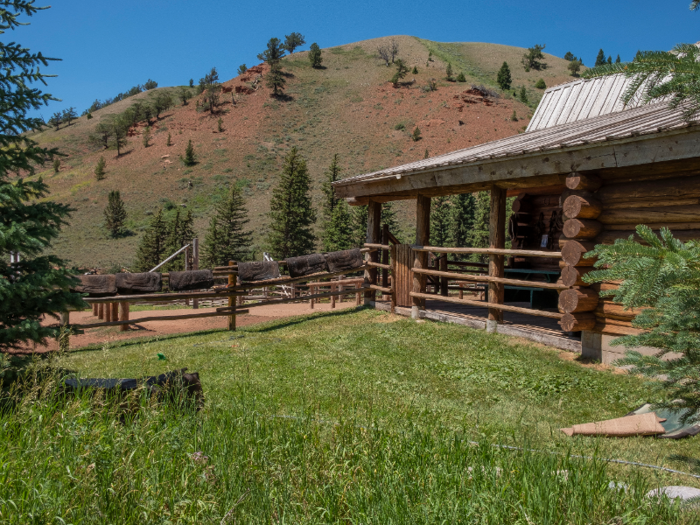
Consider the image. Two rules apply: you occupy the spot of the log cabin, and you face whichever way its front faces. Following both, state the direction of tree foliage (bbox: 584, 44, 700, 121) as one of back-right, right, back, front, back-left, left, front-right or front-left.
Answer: front-left

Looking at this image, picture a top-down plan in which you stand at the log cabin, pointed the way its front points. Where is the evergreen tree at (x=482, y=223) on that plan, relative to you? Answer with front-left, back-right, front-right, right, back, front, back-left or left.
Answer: back-right

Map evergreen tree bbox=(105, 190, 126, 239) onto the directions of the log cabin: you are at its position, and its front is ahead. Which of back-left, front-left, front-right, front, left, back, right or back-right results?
right

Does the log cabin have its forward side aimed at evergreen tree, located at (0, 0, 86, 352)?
yes

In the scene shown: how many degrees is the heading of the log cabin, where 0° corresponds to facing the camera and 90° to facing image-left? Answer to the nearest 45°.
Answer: approximately 45°

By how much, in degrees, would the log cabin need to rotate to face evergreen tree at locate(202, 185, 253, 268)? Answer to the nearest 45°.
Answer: approximately 90° to its right

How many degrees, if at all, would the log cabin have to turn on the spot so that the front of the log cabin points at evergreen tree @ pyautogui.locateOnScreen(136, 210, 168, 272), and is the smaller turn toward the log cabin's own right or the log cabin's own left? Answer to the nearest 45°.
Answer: approximately 90° to the log cabin's own right

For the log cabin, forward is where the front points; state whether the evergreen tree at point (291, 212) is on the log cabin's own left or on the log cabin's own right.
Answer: on the log cabin's own right
